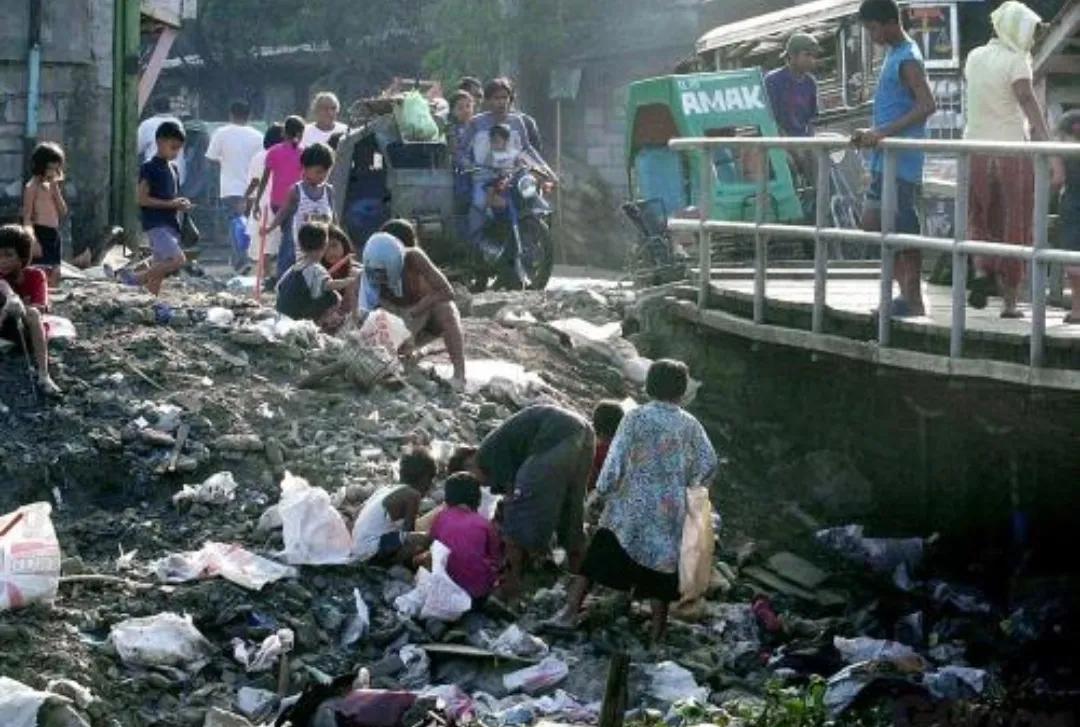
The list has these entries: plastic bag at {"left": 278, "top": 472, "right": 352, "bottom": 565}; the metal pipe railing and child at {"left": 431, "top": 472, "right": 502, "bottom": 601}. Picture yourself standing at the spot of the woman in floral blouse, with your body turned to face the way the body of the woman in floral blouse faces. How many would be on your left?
2

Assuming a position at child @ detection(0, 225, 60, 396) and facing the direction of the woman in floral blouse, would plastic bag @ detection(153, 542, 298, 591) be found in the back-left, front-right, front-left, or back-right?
front-right

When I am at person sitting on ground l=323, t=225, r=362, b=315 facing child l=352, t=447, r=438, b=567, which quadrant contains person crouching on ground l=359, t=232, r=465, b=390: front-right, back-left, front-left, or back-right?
front-left

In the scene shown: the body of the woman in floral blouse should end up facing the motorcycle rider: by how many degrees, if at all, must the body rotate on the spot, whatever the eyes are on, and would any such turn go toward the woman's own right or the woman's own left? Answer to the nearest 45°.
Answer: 0° — they already face them

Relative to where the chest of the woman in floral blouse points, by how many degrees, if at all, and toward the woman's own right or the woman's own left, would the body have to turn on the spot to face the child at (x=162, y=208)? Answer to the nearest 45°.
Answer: approximately 45° to the woman's own left

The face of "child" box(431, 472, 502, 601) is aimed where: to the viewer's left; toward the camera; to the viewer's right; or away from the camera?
away from the camera

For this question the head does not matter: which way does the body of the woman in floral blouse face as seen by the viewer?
away from the camera

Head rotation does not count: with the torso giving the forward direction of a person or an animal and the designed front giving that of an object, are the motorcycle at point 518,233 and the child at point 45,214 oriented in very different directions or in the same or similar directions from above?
same or similar directions

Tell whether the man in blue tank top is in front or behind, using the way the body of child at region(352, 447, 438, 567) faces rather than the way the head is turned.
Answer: in front
